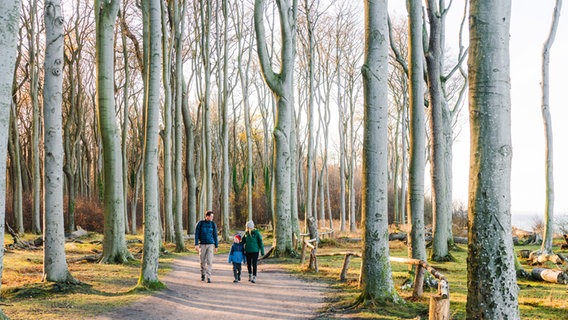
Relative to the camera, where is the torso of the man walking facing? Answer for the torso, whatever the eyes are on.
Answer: toward the camera

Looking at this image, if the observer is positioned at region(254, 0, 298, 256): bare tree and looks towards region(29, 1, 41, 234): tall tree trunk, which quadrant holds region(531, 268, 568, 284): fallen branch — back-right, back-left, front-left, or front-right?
back-left

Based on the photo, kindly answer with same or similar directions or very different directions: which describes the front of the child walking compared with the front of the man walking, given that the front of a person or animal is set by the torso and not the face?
same or similar directions

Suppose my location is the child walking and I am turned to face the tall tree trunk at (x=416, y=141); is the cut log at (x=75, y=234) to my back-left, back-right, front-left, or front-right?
back-left

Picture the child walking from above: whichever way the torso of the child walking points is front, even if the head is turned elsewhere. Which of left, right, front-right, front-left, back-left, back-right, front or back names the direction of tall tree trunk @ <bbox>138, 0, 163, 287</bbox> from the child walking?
front-right

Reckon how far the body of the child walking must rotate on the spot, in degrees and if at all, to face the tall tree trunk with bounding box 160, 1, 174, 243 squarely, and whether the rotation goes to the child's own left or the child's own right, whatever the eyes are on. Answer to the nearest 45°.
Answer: approximately 180°

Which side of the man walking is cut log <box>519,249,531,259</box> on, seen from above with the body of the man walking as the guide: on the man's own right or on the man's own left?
on the man's own left

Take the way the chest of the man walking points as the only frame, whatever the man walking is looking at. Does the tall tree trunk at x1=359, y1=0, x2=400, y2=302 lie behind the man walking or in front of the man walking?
in front

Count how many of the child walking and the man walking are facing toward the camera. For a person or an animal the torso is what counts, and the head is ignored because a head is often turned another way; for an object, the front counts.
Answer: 2

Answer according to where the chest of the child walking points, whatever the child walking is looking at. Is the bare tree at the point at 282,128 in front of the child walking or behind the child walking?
behind

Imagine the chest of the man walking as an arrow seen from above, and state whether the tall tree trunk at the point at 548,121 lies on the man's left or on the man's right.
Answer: on the man's left

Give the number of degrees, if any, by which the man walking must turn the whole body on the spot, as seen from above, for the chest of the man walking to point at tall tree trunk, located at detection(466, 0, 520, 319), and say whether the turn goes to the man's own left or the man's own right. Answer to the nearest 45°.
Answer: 0° — they already face it

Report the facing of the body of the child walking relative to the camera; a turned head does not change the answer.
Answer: toward the camera
